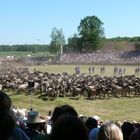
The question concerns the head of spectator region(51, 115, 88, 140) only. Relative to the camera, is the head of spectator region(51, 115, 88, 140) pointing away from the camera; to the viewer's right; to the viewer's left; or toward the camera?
away from the camera

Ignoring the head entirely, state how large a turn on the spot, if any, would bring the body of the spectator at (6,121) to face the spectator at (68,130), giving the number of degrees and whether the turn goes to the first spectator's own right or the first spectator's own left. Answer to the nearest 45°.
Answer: approximately 90° to the first spectator's own right

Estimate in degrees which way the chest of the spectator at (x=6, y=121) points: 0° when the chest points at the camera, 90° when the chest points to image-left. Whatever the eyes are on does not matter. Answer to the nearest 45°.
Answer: approximately 180°
